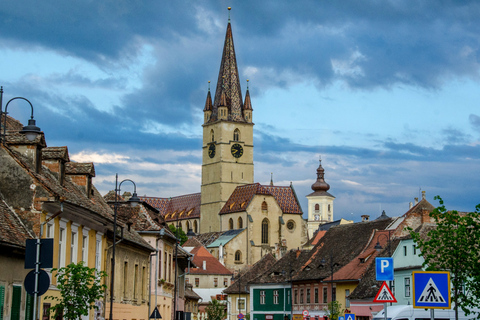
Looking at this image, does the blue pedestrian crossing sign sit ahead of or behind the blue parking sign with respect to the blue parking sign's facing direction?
ahead

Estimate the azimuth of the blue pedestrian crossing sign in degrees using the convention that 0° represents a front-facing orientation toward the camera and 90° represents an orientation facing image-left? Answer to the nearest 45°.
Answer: approximately 0°

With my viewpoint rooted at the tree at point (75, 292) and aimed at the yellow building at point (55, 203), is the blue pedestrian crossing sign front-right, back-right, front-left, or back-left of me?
back-right

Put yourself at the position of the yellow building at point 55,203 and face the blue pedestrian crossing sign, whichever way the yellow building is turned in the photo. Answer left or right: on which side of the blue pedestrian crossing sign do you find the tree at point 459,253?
left

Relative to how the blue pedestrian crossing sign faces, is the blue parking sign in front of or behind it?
behind

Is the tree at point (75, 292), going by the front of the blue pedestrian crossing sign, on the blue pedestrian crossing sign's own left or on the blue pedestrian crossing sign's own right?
on the blue pedestrian crossing sign's own right

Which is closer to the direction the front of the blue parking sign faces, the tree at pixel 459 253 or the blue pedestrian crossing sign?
the blue pedestrian crossing sign

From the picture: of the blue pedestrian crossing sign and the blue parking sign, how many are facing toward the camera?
2
